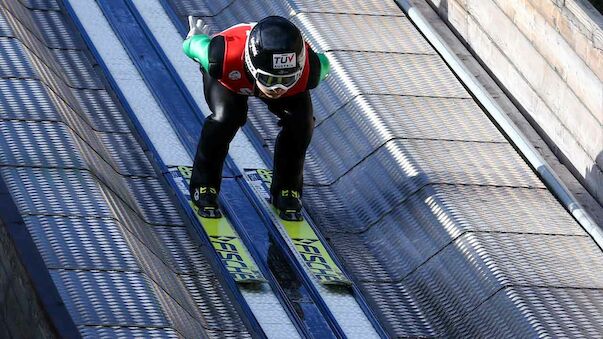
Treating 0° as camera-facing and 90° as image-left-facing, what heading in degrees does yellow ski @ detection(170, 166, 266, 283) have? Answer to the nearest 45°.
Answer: approximately 315°
